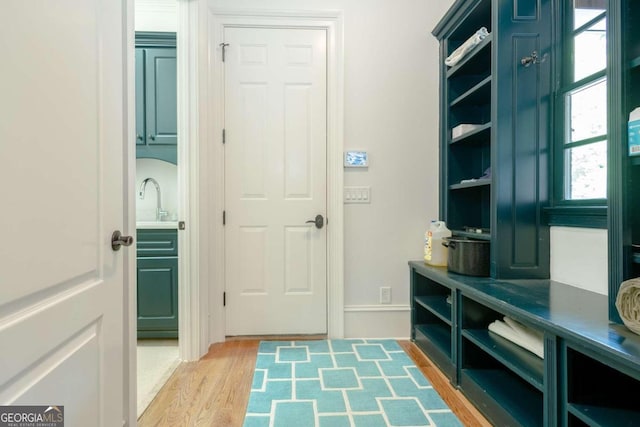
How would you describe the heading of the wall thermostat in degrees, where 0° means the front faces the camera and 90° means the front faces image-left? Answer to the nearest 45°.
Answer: approximately 0°

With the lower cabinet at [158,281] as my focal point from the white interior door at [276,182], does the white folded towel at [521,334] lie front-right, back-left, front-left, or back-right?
back-left

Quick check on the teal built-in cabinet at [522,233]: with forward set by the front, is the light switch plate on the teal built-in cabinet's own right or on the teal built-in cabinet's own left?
on the teal built-in cabinet's own right

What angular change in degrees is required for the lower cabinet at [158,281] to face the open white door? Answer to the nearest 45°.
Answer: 0° — it already faces it

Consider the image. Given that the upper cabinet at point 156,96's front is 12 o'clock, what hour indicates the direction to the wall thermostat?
The wall thermostat is roughly at 10 o'clock from the upper cabinet.

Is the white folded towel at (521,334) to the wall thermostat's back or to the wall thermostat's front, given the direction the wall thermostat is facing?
to the front

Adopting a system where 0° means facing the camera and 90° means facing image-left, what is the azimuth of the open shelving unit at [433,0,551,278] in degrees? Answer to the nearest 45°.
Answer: approximately 45°

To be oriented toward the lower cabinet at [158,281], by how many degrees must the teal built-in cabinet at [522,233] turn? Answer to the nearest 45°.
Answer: approximately 45° to its right

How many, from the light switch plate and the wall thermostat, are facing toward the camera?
2

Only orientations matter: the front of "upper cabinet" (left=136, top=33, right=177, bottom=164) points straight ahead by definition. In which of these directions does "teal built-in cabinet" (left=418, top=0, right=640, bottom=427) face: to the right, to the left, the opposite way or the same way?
to the right
